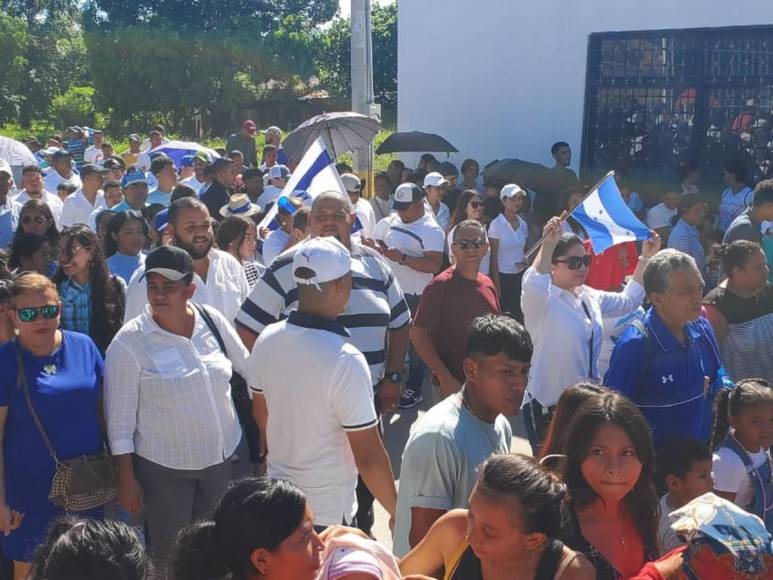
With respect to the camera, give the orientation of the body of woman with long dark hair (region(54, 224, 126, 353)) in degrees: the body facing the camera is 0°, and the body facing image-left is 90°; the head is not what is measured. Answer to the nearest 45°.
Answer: approximately 45°

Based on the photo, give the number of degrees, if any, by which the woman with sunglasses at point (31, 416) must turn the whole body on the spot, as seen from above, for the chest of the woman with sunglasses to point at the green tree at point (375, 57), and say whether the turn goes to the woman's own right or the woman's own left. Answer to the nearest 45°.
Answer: approximately 135° to the woman's own left

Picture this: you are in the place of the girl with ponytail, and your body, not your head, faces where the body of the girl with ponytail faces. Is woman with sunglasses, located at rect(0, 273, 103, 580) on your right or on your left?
on your right

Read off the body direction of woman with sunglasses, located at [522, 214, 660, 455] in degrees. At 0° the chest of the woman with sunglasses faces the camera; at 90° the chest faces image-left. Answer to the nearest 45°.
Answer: approximately 315°

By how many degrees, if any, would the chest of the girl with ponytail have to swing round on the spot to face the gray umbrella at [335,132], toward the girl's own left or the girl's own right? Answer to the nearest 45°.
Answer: approximately 180°

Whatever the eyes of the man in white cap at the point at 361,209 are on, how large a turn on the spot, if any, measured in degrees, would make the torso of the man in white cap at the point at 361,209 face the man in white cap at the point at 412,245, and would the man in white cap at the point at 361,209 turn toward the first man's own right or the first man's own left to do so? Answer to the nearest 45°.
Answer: approximately 45° to the first man's own left

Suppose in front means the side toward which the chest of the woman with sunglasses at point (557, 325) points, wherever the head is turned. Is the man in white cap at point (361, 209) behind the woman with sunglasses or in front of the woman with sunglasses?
behind

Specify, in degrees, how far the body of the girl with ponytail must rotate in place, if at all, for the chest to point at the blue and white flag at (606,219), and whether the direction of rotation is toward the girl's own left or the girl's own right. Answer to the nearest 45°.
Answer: approximately 180°

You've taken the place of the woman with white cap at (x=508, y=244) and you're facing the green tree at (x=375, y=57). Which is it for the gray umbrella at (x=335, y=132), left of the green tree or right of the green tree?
left

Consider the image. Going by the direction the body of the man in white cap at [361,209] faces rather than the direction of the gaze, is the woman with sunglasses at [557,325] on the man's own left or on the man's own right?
on the man's own left
